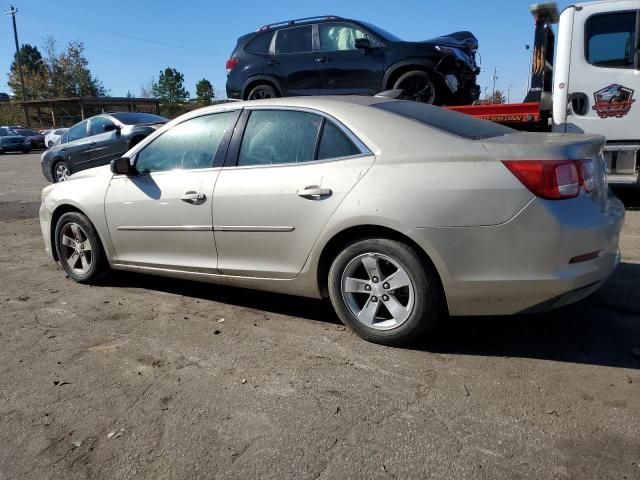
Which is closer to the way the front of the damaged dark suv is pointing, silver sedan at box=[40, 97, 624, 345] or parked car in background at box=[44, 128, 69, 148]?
the silver sedan

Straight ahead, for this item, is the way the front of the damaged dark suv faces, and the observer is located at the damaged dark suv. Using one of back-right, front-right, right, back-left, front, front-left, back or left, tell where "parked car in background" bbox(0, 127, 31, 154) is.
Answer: back-left

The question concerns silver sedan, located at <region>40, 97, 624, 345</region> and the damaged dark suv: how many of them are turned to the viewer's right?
1

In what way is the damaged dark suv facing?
to the viewer's right

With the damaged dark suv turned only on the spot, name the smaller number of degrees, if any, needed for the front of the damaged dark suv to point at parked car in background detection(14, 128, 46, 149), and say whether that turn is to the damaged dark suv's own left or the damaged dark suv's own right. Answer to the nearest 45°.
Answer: approximately 135° to the damaged dark suv's own left

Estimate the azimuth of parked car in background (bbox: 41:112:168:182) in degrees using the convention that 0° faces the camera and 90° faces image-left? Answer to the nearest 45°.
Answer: approximately 315°

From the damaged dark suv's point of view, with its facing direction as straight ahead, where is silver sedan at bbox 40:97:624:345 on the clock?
The silver sedan is roughly at 3 o'clock from the damaged dark suv.

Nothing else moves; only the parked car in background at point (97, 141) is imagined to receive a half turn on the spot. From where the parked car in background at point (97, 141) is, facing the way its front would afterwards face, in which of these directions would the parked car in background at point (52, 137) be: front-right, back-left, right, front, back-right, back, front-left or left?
front-right

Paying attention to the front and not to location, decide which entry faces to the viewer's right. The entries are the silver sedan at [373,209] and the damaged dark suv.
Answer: the damaged dark suv

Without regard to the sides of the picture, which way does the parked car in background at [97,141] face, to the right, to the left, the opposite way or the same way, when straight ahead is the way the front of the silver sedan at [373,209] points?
the opposite way

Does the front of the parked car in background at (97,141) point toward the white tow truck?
yes

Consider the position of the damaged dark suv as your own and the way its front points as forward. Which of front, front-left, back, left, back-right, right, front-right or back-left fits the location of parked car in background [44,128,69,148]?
back-left

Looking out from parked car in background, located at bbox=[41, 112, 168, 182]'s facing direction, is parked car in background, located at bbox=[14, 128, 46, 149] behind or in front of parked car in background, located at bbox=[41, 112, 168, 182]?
behind
